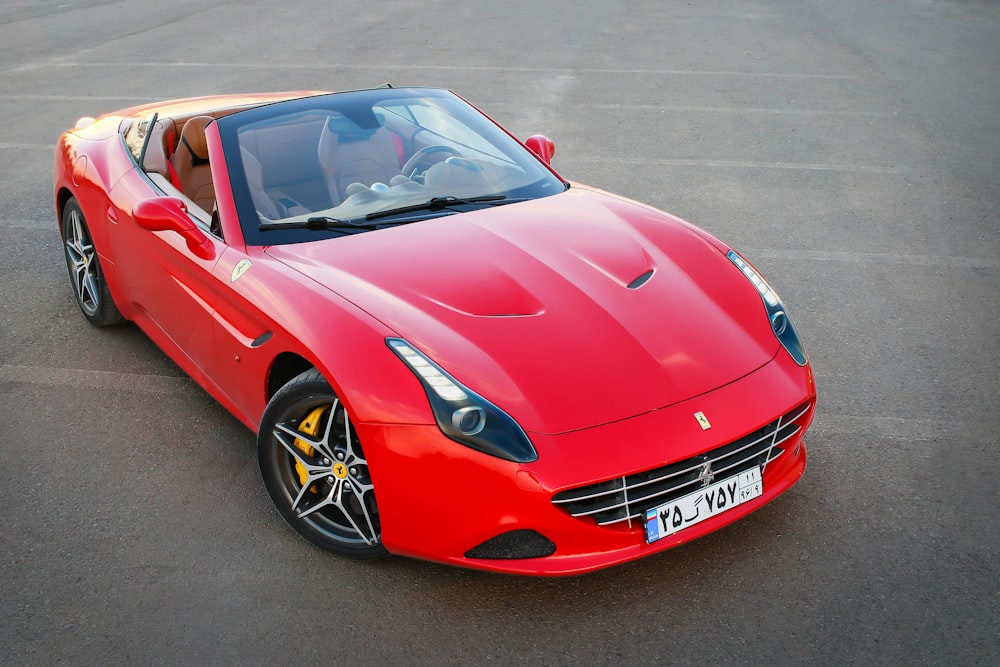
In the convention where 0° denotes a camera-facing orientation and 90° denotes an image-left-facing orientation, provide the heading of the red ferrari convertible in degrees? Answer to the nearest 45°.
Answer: approximately 315°
